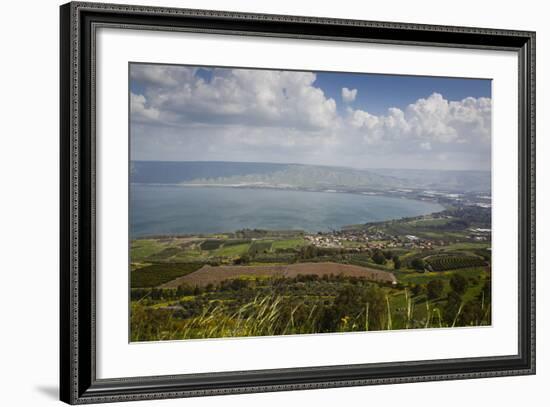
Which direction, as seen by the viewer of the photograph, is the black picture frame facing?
facing the viewer and to the right of the viewer
